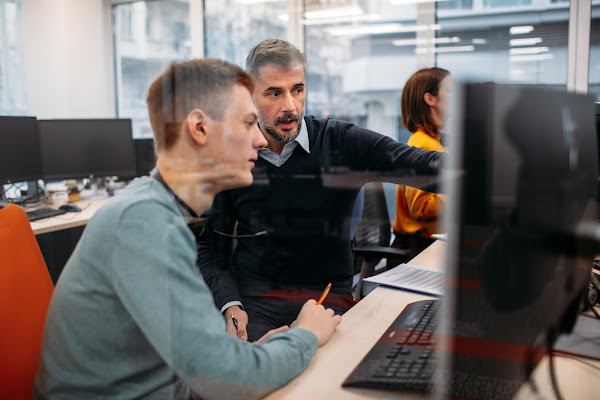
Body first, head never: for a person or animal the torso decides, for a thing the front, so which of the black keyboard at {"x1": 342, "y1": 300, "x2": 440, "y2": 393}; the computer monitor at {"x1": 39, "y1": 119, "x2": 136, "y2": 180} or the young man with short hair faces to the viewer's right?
the young man with short hair

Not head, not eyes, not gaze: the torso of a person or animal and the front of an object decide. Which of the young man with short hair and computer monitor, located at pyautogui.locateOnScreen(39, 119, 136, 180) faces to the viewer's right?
the young man with short hair

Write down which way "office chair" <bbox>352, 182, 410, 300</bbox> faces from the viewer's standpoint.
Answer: facing to the right of the viewer

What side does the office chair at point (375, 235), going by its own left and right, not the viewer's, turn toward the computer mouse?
back

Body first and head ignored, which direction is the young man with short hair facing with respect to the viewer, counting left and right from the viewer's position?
facing to the right of the viewer

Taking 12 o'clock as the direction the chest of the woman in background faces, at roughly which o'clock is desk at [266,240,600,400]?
The desk is roughly at 3 o'clock from the woman in background.

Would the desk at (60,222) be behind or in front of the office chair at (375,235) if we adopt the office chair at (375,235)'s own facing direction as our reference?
behind

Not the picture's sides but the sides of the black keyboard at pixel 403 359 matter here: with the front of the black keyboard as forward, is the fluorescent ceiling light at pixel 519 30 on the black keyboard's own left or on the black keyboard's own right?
on the black keyboard's own right

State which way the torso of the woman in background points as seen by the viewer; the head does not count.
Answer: to the viewer's right

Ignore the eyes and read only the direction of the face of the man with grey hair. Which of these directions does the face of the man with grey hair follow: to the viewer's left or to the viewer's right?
to the viewer's right

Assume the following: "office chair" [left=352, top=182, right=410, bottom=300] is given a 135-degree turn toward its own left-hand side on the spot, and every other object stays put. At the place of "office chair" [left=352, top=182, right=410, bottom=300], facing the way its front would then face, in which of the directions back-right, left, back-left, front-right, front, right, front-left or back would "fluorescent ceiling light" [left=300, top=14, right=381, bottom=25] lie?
front-right
